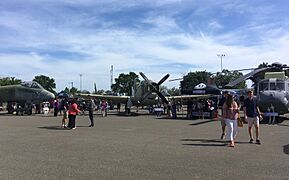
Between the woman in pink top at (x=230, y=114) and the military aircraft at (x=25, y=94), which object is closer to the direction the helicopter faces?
the woman in pink top

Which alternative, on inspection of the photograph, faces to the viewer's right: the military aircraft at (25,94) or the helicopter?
the military aircraft

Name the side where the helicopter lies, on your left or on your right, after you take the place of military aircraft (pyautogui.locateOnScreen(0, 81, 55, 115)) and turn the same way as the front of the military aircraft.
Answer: on your right

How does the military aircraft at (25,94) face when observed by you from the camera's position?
facing to the right of the viewer

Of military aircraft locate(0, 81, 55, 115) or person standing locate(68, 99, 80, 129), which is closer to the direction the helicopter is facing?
the person standing

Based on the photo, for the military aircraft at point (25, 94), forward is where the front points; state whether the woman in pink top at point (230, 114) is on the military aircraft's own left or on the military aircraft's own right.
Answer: on the military aircraft's own right

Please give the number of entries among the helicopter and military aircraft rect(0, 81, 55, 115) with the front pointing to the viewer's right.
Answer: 1
